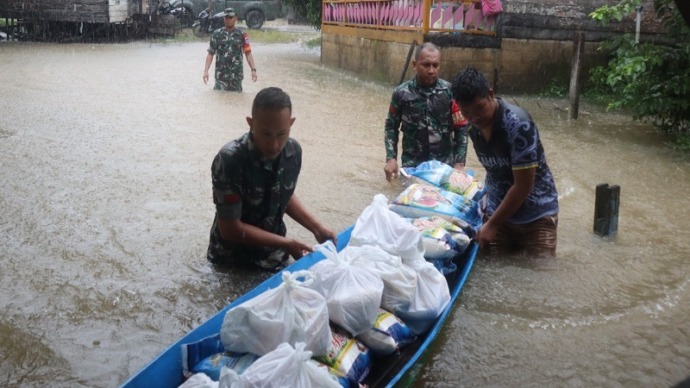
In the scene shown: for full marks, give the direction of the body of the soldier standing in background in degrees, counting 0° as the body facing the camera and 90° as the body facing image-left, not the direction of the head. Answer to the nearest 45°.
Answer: approximately 0°

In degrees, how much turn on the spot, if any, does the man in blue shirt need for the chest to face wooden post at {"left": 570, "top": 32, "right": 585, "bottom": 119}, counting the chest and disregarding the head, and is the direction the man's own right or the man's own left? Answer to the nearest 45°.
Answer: approximately 135° to the man's own right

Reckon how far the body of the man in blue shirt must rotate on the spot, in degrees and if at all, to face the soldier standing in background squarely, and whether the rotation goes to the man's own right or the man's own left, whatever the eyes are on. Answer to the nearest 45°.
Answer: approximately 90° to the man's own right

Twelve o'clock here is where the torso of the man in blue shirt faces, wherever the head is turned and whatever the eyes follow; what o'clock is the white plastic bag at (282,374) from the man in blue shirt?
The white plastic bag is roughly at 11 o'clock from the man in blue shirt.

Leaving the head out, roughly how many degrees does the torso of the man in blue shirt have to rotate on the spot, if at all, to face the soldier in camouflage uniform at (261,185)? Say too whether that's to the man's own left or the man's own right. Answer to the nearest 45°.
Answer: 0° — they already face them

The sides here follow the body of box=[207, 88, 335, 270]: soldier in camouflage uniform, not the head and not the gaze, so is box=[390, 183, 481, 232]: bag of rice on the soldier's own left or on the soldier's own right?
on the soldier's own left
